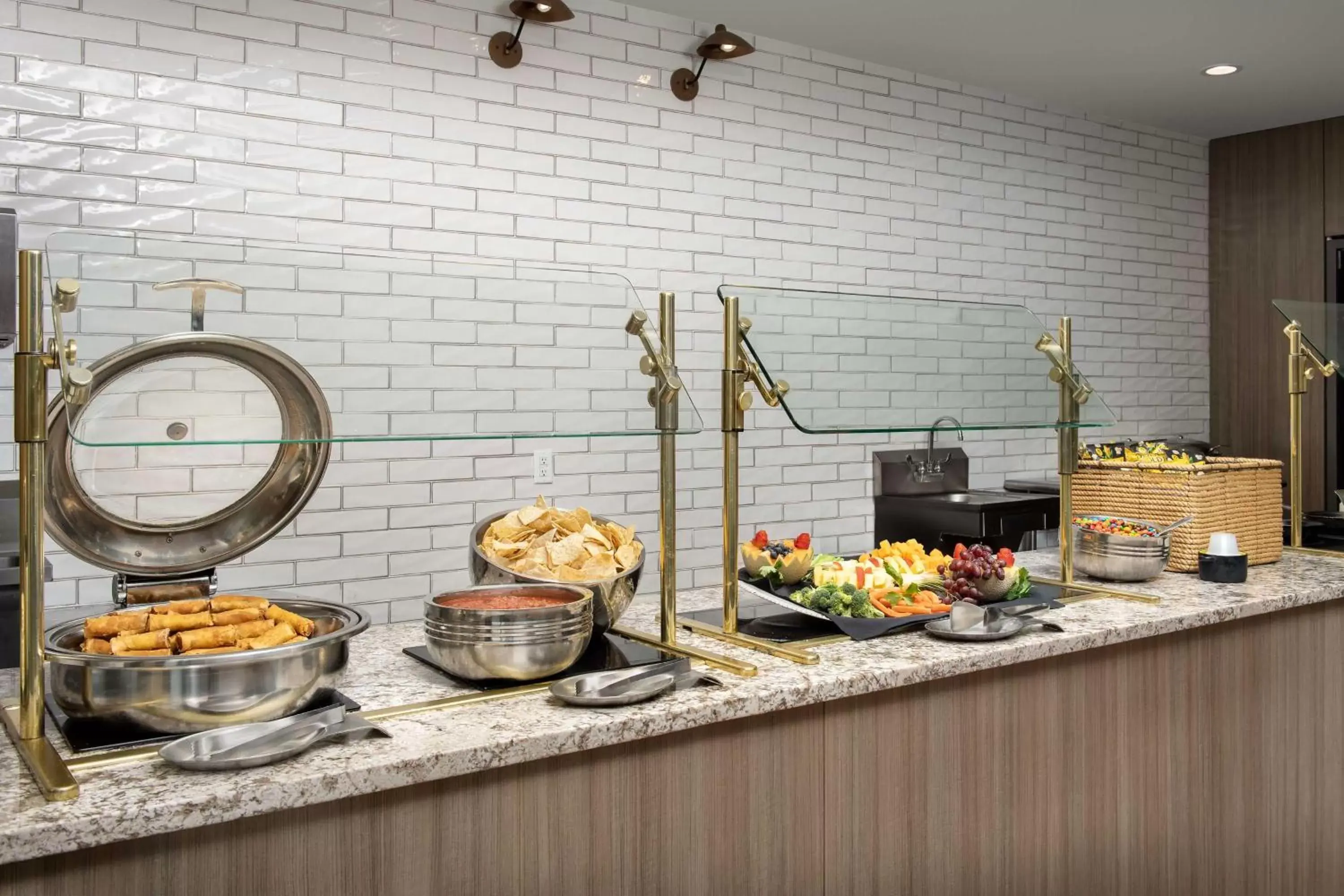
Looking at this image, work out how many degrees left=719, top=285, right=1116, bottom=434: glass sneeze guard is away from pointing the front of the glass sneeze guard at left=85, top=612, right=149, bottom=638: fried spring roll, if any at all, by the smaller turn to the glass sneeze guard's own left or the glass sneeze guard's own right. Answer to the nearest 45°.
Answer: approximately 90° to the glass sneeze guard's own right

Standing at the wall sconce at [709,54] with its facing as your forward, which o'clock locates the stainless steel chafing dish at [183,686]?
The stainless steel chafing dish is roughly at 2 o'clock from the wall sconce.

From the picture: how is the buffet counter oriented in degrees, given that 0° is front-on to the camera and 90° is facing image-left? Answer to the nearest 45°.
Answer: approximately 315°

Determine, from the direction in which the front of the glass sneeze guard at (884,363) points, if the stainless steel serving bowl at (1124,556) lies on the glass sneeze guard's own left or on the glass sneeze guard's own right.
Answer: on the glass sneeze guard's own left

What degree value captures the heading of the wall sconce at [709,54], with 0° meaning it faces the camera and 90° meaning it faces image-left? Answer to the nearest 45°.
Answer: approximately 315°

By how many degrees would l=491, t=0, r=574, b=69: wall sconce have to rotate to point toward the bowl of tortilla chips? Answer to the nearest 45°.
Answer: approximately 45° to its right

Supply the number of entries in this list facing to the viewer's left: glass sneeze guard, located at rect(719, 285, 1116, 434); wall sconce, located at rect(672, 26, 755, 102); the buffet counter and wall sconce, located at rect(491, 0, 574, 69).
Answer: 0

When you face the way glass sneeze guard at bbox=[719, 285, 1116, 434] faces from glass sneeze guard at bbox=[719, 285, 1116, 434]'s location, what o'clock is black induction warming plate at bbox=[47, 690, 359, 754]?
The black induction warming plate is roughly at 3 o'clock from the glass sneeze guard.

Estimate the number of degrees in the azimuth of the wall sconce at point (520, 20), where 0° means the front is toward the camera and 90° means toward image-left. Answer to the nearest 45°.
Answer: approximately 315°

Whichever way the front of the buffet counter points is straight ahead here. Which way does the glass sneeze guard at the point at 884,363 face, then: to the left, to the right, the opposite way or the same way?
the same way

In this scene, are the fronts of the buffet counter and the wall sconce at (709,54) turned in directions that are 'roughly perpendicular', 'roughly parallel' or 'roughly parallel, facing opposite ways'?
roughly parallel

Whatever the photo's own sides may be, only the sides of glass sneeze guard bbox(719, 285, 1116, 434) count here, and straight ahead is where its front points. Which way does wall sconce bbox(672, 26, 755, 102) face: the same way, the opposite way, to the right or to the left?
the same way

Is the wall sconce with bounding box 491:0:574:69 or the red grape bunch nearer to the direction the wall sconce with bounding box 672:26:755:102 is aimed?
the red grape bunch

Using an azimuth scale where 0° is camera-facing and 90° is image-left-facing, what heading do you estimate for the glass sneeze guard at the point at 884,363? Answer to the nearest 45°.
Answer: approximately 315°

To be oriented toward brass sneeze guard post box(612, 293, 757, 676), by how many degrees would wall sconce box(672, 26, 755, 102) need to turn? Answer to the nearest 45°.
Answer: approximately 45° to its right

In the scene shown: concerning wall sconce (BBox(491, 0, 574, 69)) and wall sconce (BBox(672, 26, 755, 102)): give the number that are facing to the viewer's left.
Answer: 0

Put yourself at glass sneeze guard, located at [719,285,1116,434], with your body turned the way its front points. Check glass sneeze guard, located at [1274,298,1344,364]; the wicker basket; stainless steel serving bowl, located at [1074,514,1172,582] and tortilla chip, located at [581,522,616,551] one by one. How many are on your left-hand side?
3
